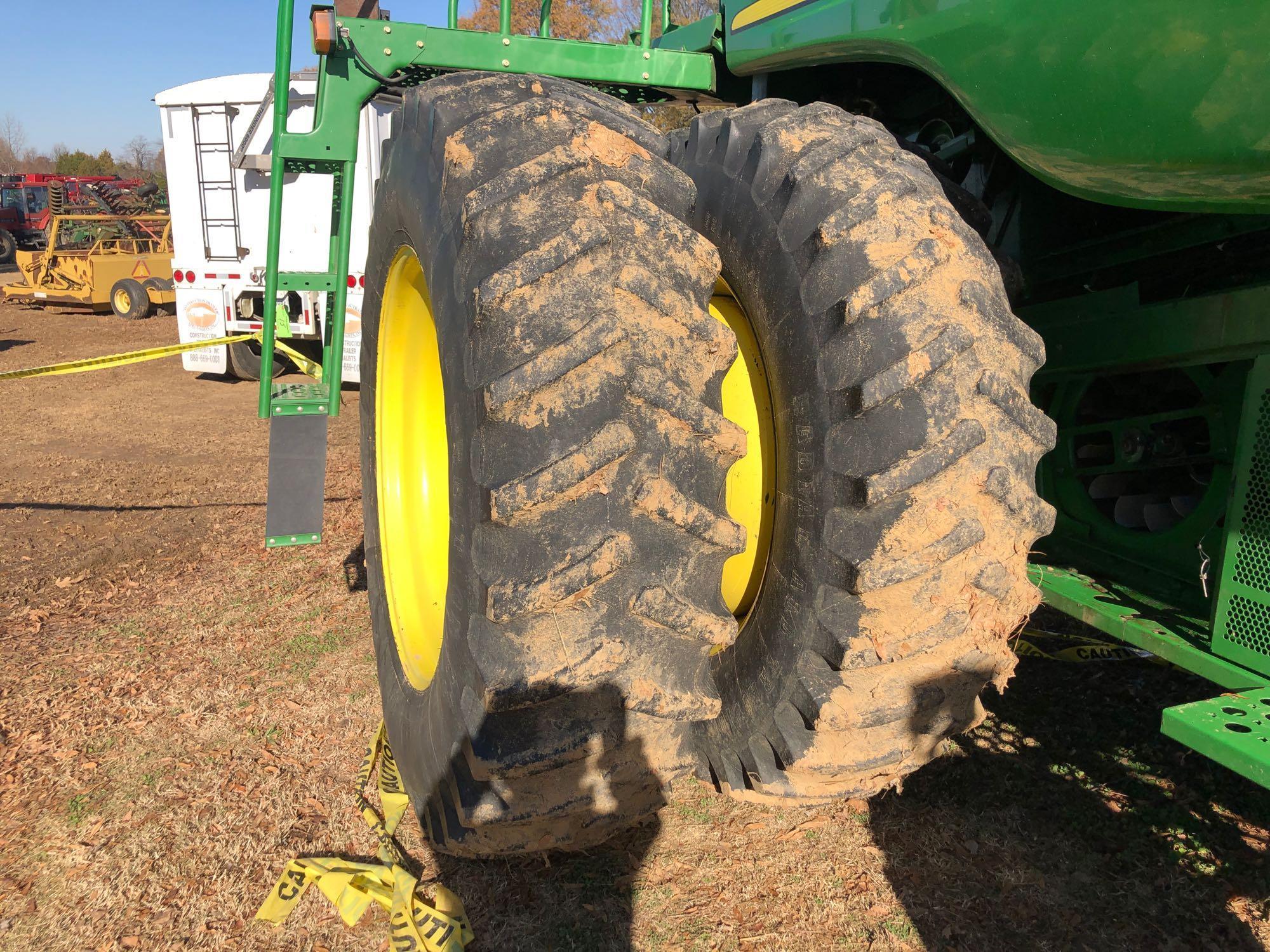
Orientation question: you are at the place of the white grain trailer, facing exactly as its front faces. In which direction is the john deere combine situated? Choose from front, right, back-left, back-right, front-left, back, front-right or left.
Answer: back

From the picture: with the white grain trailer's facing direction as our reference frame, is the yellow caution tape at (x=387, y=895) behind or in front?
behind

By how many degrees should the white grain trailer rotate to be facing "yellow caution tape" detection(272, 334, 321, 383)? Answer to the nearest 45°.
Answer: approximately 180°

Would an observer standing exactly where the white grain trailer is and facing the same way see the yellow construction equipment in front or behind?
in front

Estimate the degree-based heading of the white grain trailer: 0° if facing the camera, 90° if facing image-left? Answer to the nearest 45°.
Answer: approximately 180°

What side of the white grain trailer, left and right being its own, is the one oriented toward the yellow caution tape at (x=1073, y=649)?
back
